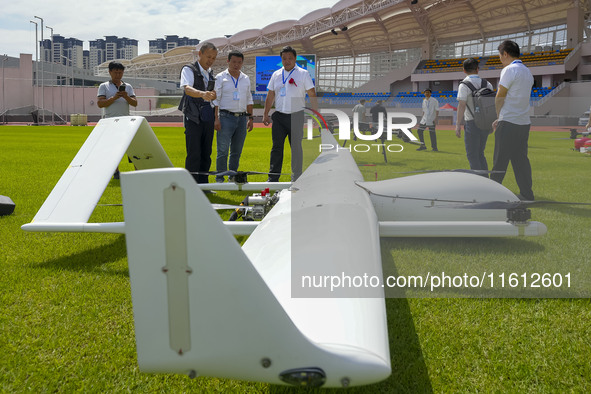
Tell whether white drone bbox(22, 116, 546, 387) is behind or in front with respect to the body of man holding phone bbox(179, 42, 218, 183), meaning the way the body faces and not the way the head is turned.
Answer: in front

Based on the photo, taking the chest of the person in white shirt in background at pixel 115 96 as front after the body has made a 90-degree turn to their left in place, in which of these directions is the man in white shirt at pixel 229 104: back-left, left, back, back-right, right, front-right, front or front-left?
front-right

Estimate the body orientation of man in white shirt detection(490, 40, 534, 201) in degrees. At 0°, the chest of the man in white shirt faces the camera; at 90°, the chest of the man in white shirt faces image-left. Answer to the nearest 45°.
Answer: approximately 135°

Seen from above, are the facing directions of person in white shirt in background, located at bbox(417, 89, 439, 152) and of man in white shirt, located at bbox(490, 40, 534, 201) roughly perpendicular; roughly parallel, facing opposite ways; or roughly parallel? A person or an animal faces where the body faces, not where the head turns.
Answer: roughly perpendicular

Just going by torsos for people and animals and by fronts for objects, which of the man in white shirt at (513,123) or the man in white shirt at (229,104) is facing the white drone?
the man in white shirt at (229,104)

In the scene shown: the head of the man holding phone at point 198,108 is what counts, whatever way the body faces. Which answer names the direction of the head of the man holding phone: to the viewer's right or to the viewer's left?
to the viewer's right

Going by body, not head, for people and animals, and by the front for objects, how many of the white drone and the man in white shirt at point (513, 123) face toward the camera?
0

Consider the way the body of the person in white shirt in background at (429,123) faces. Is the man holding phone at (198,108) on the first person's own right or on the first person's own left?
on the first person's own right

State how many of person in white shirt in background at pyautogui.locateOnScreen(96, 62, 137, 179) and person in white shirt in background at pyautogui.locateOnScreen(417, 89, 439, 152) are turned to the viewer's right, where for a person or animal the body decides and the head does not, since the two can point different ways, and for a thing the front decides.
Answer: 0
